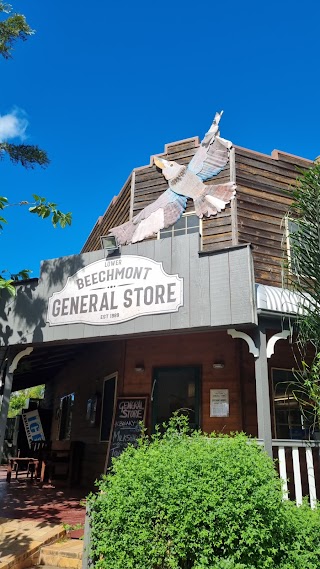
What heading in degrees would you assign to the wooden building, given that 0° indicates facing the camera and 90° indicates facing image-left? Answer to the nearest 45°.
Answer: approximately 45°

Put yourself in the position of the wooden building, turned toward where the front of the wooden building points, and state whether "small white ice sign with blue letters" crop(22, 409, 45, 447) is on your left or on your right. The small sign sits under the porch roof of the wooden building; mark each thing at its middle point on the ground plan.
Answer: on your right

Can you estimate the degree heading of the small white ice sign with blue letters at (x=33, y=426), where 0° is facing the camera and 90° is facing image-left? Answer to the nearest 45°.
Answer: approximately 0°

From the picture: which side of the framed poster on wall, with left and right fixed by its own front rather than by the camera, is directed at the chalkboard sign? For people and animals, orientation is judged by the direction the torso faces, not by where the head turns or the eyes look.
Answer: right

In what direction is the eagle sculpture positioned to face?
to the viewer's left

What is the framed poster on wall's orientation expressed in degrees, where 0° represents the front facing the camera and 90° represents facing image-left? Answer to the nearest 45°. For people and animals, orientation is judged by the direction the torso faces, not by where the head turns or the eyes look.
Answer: approximately 0°

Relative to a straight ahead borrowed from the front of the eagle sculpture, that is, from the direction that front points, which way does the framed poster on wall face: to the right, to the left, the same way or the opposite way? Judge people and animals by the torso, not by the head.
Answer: to the left

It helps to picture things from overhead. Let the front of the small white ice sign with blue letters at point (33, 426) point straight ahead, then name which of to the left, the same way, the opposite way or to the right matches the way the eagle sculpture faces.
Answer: to the right
